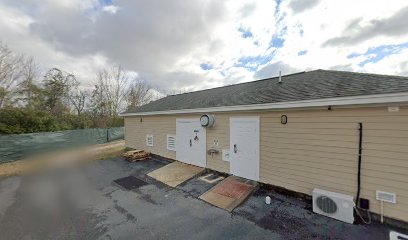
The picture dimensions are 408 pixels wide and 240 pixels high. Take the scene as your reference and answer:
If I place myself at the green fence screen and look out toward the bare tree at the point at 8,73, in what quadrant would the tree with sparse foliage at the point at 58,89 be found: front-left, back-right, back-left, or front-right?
front-right

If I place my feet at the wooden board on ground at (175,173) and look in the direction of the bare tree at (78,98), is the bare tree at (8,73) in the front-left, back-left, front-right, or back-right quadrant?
front-left

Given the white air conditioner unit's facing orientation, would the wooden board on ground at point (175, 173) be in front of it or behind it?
in front

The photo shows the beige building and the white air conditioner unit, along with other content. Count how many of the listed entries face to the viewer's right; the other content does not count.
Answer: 0

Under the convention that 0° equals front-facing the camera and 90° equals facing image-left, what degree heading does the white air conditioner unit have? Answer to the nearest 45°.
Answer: approximately 45°

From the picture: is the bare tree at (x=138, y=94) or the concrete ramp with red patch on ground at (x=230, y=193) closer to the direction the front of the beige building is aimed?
the concrete ramp with red patch on ground

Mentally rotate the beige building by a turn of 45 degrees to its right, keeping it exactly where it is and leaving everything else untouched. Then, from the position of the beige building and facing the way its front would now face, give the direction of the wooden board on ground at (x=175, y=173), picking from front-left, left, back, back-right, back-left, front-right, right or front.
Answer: front

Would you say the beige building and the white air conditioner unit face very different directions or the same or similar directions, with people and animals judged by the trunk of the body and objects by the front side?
same or similar directions

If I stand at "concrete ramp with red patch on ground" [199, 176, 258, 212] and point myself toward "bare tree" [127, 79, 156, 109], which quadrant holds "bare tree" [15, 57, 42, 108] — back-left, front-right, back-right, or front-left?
front-left

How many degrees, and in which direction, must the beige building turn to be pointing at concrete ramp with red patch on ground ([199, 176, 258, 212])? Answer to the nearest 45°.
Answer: approximately 45° to its right

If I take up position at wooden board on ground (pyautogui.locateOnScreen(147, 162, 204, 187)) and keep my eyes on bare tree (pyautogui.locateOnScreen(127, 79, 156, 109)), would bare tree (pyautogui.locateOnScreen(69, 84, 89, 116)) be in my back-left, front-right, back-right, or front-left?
front-left
